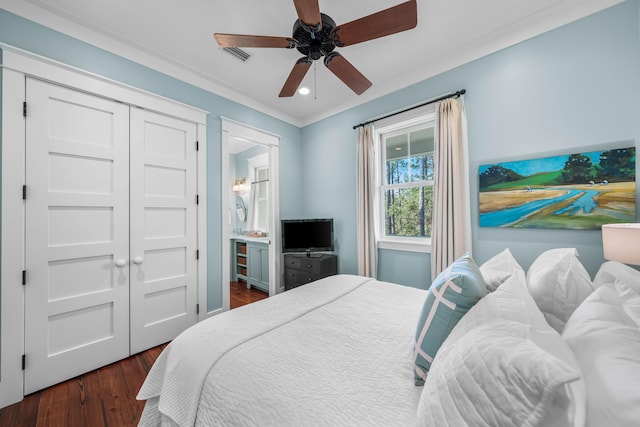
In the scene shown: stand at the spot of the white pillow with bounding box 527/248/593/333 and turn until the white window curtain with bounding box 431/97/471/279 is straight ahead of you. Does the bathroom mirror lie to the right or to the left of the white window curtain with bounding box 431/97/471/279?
left

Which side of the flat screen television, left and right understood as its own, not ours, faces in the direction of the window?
left

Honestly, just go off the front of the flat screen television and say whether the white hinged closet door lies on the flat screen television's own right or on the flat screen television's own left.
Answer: on the flat screen television's own right

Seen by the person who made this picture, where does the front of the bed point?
facing away from the viewer and to the left of the viewer

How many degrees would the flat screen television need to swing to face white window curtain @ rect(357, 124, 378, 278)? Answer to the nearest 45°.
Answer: approximately 45° to its left

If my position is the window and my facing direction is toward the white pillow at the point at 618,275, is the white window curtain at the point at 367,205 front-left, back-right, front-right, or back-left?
back-right

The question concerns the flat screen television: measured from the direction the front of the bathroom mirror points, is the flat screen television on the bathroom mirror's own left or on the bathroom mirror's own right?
on the bathroom mirror's own left
